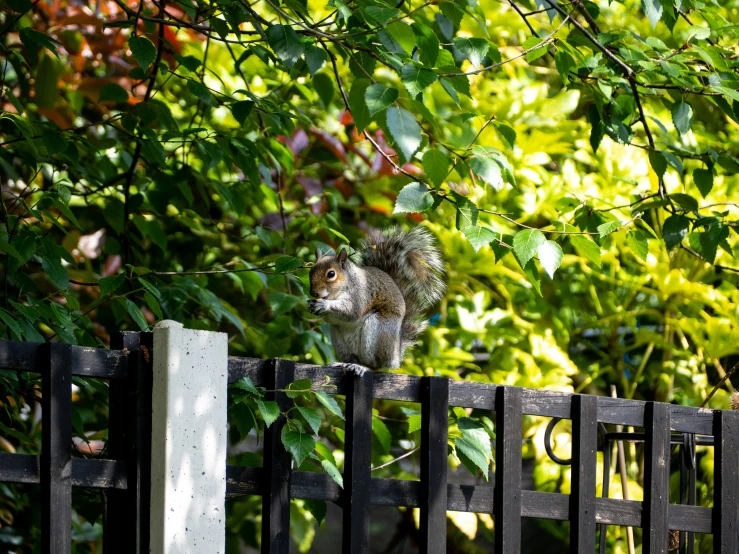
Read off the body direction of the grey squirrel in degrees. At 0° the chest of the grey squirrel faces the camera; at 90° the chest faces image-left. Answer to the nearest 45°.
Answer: approximately 45°
